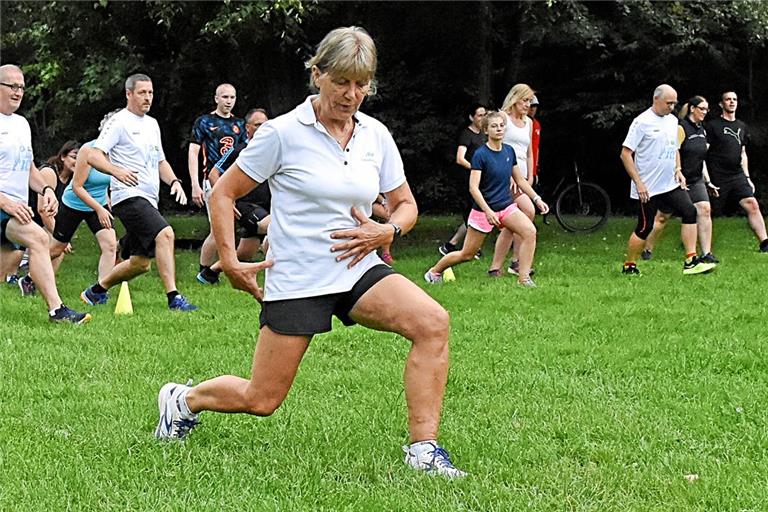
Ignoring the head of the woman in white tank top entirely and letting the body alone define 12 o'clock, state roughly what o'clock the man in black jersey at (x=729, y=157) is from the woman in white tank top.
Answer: The man in black jersey is roughly at 9 o'clock from the woman in white tank top.

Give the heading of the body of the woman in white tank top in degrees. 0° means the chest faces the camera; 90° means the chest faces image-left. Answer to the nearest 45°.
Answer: approximately 315°

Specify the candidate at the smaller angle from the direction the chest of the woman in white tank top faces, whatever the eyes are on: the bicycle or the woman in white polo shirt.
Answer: the woman in white polo shirt

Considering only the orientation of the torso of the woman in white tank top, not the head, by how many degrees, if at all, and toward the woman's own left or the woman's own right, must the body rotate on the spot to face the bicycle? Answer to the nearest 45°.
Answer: approximately 135° to the woman's own left

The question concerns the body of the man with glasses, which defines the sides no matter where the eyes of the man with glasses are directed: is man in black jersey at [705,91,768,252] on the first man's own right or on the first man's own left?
on the first man's own left

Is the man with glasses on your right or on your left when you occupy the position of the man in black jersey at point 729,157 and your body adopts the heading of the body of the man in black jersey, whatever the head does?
on your right

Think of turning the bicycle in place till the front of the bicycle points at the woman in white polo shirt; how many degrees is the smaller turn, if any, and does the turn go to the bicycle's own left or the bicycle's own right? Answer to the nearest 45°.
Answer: approximately 90° to the bicycle's own right

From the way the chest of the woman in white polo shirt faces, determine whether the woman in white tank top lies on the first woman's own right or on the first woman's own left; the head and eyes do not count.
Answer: on the first woman's own left

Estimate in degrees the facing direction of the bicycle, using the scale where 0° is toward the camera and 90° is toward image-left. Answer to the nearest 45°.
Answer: approximately 270°
